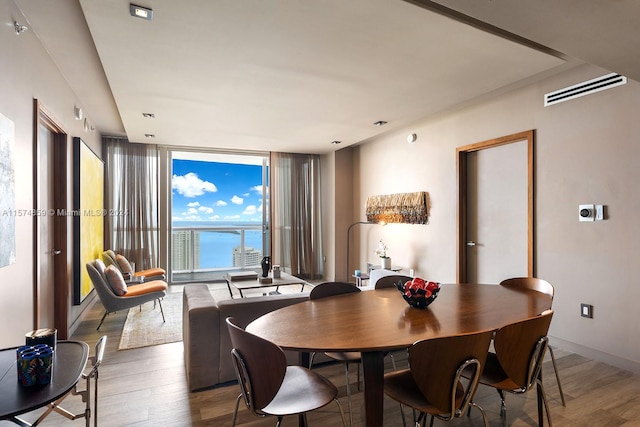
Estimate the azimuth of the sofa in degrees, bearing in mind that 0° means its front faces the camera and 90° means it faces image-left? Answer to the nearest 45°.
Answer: approximately 180°

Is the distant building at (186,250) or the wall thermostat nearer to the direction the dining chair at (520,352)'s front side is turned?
the distant building

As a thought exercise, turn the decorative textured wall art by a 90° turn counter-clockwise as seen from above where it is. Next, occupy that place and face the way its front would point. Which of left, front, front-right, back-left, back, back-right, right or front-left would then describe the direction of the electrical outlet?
front

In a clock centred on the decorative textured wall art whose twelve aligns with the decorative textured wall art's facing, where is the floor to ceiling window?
The floor to ceiling window is roughly at 2 o'clock from the decorative textured wall art.

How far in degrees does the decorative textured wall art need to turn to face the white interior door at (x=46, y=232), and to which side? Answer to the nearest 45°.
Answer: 0° — it already faces it

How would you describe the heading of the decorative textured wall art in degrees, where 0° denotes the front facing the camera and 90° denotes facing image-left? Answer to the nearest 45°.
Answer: approximately 45°

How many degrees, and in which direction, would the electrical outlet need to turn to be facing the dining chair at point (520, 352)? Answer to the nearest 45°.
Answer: approximately 45° to its left

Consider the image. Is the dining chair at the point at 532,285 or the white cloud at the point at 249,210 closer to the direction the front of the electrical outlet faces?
the dining chair

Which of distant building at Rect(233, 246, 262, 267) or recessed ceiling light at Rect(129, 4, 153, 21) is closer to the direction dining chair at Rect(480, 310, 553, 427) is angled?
the distant building

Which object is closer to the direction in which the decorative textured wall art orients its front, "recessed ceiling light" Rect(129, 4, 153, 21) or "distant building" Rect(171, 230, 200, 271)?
the recessed ceiling light

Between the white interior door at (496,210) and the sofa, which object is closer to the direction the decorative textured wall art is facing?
the sofa

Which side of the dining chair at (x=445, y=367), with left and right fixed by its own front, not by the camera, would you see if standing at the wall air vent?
right

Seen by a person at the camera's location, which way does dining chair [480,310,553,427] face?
facing away from the viewer and to the left of the viewer

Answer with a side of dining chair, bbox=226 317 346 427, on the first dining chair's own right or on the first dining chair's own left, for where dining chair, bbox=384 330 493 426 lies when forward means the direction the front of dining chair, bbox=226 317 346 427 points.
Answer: on the first dining chair's own right

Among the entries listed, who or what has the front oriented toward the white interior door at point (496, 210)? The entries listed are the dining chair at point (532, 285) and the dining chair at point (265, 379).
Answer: the dining chair at point (265, 379)

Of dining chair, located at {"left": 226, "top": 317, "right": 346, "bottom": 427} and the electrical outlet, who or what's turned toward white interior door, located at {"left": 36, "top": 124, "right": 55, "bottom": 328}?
the electrical outlet

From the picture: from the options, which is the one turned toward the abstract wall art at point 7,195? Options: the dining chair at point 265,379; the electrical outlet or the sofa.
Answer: the electrical outlet
